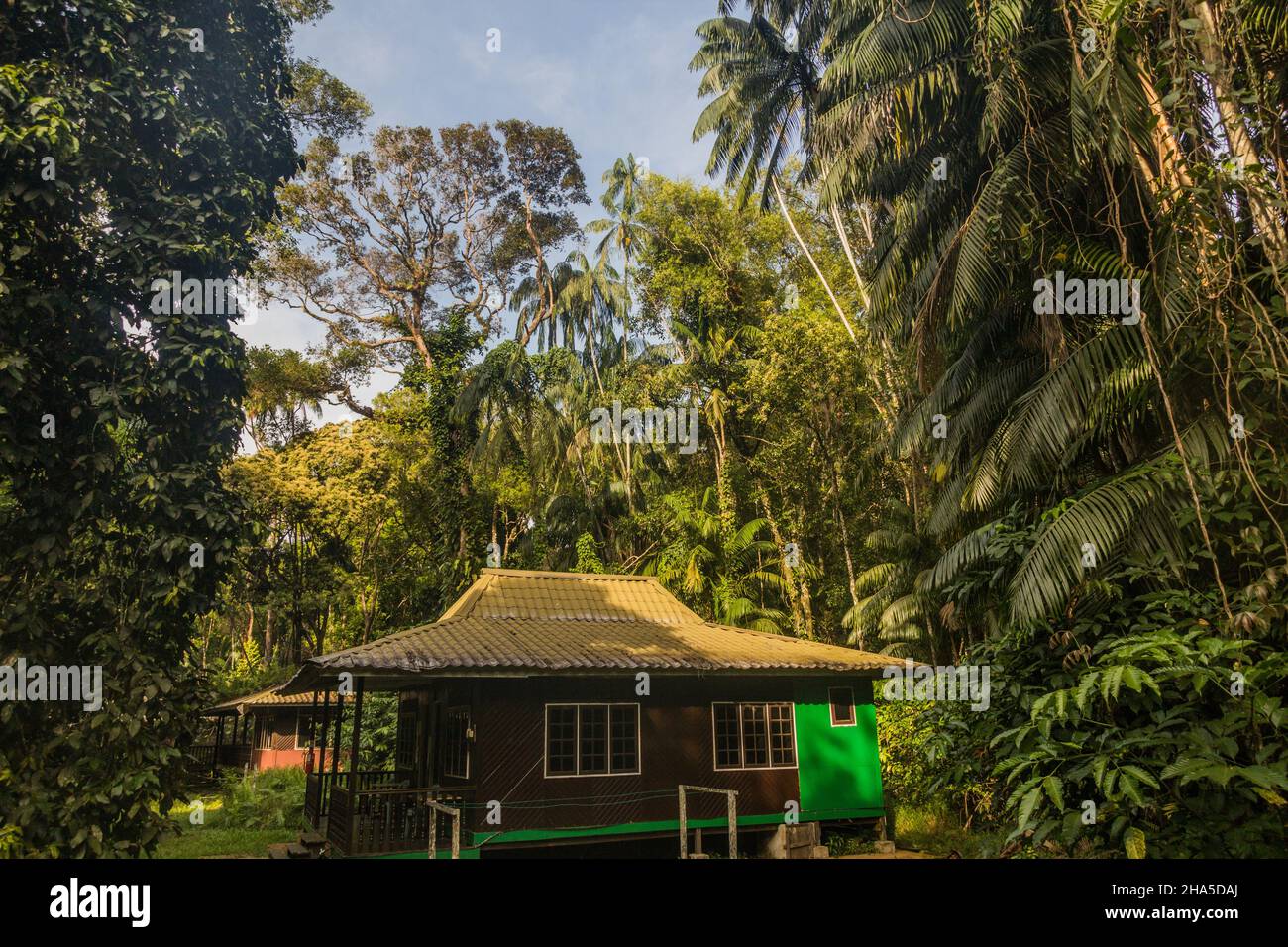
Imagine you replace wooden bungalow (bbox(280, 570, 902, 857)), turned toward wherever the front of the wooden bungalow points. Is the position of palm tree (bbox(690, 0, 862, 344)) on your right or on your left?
on your right

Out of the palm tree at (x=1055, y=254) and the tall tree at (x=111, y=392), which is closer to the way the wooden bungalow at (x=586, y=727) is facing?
the tall tree

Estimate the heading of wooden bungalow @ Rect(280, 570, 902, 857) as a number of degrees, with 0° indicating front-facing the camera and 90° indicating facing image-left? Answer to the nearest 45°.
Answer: approximately 90°

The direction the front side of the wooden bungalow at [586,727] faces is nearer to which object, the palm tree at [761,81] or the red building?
the red building

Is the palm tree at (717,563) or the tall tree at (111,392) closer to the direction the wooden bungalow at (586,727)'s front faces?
the tall tree

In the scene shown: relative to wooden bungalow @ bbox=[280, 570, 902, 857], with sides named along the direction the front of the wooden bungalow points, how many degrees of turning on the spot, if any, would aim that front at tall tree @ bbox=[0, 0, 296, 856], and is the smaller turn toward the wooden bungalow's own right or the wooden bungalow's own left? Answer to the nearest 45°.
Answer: approximately 45° to the wooden bungalow's own left
